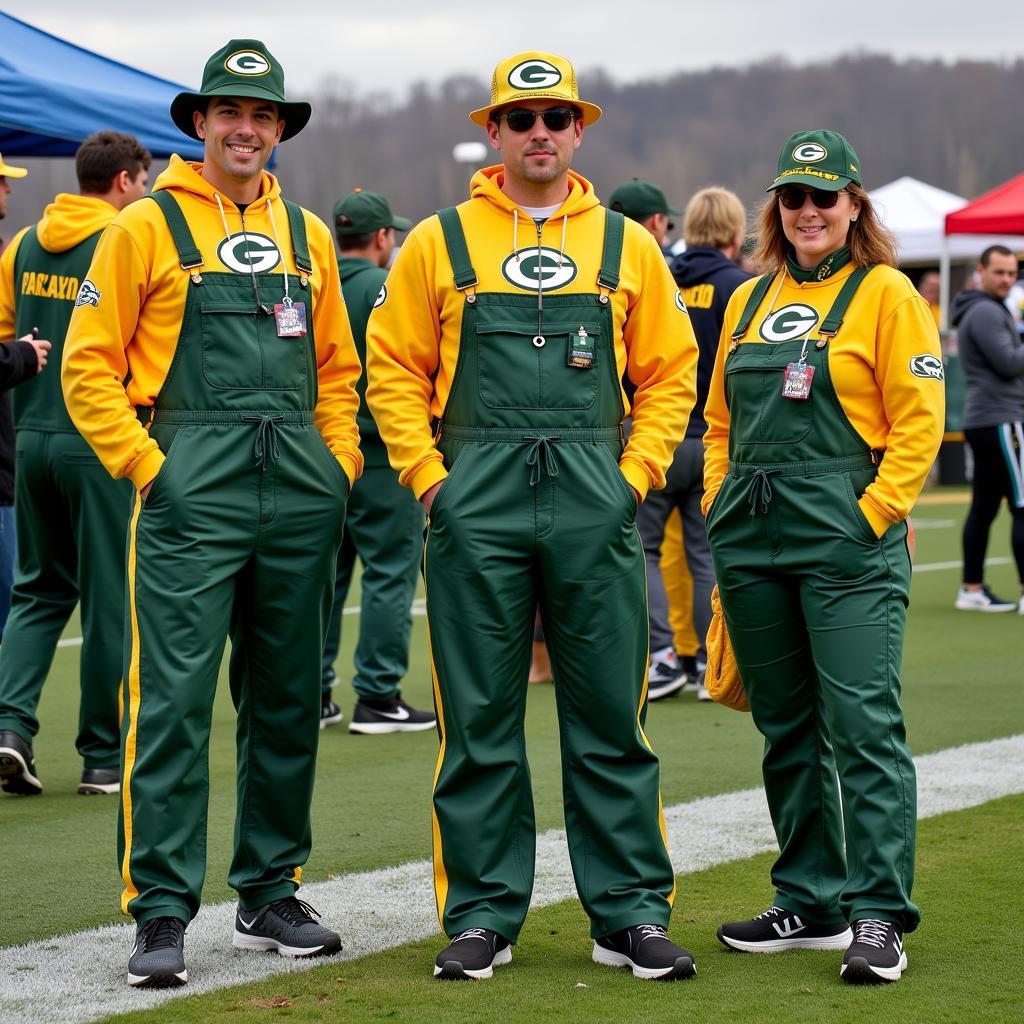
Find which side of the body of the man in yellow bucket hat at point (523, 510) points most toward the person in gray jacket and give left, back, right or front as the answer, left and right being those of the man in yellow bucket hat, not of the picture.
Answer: back

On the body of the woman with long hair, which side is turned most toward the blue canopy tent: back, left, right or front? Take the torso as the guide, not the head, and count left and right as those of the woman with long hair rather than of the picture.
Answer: right

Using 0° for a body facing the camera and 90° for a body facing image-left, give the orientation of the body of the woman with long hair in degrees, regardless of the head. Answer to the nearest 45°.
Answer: approximately 45°

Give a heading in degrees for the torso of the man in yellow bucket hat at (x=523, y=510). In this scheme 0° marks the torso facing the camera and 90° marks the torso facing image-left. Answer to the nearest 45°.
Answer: approximately 0°

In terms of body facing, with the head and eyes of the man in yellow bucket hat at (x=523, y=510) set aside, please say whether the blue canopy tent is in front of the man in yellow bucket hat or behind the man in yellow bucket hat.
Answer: behind

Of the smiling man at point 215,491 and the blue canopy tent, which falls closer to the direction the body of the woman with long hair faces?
the smiling man

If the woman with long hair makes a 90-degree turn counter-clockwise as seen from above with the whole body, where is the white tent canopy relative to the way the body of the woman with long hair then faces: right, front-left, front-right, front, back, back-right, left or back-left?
back-left
